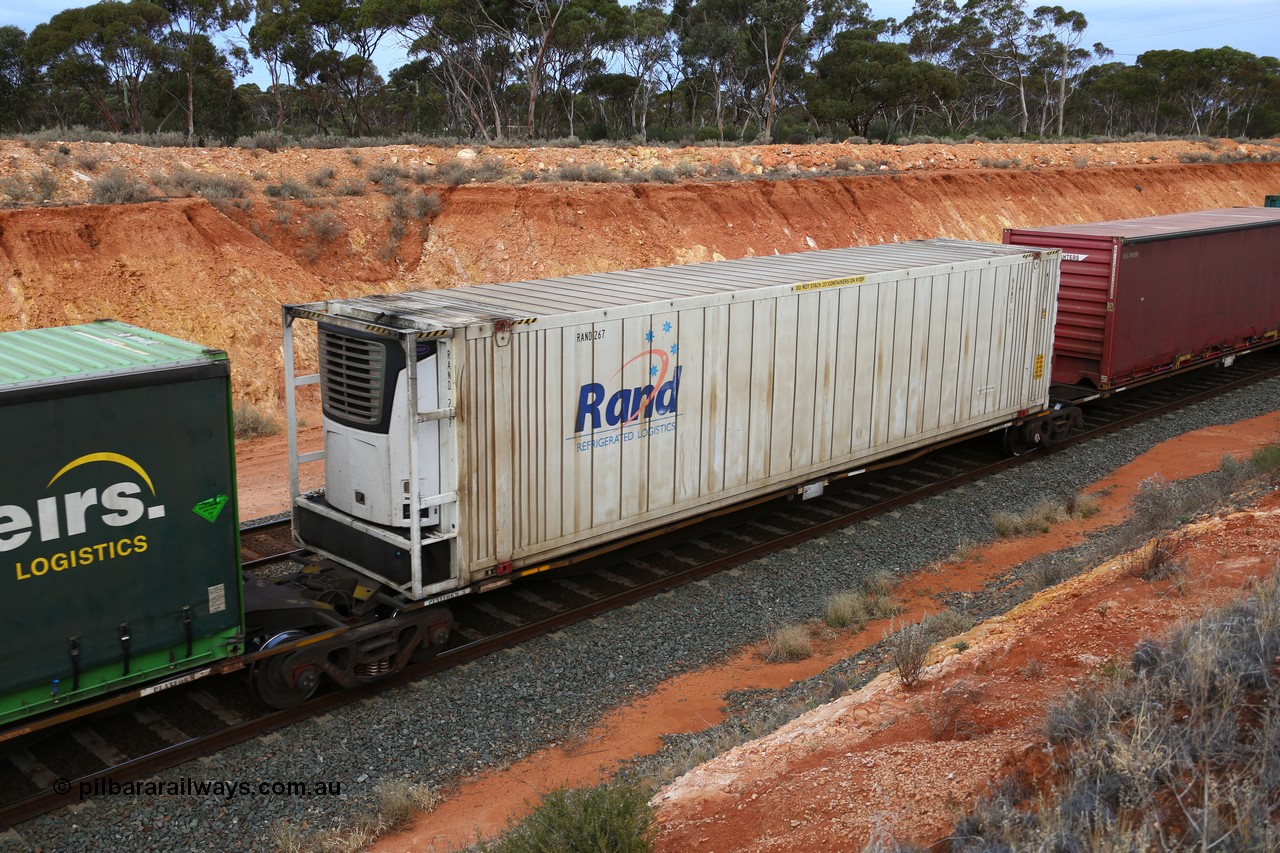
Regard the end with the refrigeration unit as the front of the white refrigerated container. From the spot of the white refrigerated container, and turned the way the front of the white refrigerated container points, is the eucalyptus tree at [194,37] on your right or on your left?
on your right

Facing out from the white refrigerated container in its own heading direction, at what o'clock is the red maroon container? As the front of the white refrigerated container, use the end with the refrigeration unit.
The red maroon container is roughly at 6 o'clock from the white refrigerated container.

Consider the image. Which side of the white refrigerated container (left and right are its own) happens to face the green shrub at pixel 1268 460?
back

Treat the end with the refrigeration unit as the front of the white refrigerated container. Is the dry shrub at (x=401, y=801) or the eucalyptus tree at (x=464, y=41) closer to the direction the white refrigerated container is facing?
the dry shrub

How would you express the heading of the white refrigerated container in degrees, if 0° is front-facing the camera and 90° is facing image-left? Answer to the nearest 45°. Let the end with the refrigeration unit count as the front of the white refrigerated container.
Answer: approximately 45°

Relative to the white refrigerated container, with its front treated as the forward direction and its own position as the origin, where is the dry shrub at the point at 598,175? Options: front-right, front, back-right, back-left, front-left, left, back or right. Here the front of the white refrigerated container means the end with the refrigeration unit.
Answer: back-right

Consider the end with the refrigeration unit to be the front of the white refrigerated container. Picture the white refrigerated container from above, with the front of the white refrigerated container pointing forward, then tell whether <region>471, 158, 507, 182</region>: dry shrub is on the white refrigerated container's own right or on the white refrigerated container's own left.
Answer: on the white refrigerated container's own right

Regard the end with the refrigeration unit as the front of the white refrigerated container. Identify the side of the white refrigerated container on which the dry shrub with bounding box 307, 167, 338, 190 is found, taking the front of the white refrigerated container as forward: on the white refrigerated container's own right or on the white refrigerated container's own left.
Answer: on the white refrigerated container's own right

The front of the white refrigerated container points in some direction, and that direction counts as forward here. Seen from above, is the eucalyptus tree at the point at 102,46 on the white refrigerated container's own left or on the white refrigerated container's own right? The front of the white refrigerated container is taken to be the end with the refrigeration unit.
on the white refrigerated container's own right

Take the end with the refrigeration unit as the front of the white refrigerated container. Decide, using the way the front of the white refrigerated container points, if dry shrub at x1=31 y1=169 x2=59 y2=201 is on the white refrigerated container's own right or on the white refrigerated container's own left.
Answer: on the white refrigerated container's own right
